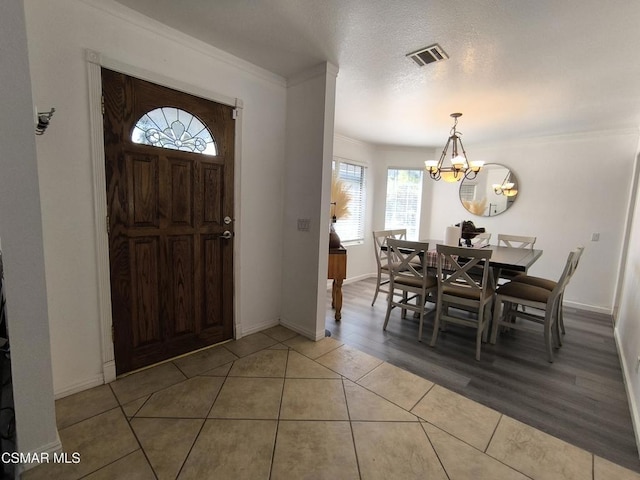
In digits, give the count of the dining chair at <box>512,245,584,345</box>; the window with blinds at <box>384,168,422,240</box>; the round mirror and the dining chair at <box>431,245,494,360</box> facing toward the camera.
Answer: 2

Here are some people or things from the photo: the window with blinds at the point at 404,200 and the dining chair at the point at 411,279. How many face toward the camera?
1

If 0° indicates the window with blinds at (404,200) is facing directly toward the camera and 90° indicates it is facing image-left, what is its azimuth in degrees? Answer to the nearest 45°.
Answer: approximately 0°

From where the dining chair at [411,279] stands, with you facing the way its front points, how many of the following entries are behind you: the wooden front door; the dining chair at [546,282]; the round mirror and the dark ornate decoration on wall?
2

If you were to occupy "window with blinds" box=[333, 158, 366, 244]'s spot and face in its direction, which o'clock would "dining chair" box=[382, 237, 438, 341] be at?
The dining chair is roughly at 1 o'clock from the window with blinds.

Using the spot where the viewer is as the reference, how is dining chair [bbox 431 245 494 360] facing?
facing away from the viewer and to the right of the viewer

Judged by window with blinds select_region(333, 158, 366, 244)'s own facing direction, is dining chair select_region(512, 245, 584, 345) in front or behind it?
in front

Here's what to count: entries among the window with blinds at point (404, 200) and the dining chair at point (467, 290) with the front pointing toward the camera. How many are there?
1

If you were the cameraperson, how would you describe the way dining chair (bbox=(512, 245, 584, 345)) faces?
facing to the left of the viewer

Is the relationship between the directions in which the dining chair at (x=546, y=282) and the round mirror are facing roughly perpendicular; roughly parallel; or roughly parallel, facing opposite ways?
roughly perpendicular

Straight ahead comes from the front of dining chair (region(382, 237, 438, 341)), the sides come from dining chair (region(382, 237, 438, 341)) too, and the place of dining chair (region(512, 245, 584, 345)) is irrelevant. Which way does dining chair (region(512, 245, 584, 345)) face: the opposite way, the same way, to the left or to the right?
to the left

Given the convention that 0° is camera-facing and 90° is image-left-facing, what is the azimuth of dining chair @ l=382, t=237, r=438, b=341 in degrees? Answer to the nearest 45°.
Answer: approximately 225°
